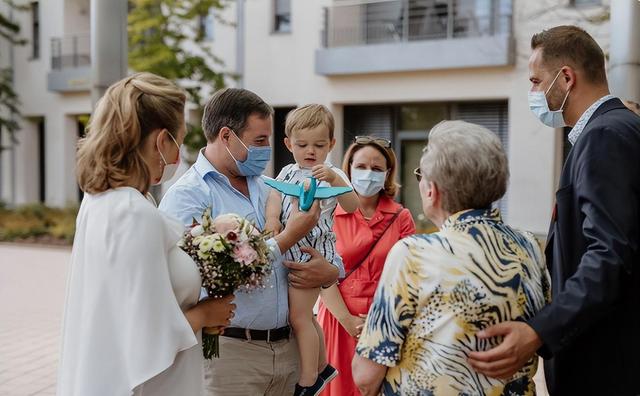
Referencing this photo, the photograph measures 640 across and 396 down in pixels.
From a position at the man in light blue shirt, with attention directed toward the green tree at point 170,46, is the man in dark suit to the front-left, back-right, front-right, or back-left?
back-right

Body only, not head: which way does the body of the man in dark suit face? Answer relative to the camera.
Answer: to the viewer's left

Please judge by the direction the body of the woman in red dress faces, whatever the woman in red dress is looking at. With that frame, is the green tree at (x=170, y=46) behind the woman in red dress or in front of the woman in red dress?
behind

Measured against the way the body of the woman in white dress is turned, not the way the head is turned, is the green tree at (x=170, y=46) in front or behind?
in front

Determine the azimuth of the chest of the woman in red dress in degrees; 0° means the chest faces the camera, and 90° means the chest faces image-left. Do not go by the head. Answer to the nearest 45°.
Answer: approximately 0°

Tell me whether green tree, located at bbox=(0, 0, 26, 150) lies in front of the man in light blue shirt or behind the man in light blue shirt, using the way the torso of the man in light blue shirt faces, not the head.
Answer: behind

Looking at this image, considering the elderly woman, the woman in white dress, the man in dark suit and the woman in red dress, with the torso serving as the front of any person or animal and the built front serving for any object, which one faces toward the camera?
the woman in red dress

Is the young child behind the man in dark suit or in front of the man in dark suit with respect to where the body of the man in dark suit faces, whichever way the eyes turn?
in front

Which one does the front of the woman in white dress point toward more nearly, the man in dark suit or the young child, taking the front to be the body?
the young child

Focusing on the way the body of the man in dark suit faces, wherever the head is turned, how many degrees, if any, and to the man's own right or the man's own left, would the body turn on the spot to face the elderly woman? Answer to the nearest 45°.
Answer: approximately 45° to the man's own left

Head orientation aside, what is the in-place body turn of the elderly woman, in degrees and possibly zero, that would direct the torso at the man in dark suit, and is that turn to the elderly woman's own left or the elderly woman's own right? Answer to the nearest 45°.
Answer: approximately 90° to the elderly woman's own right

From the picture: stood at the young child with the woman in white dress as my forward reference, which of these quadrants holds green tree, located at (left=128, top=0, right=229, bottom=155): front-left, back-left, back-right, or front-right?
back-right

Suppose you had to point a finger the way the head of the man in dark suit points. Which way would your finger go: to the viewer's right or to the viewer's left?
to the viewer's left

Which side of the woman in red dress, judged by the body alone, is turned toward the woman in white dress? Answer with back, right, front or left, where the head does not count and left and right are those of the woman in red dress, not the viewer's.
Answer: front

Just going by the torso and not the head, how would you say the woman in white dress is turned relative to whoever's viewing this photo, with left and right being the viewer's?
facing away from the viewer and to the right of the viewer
